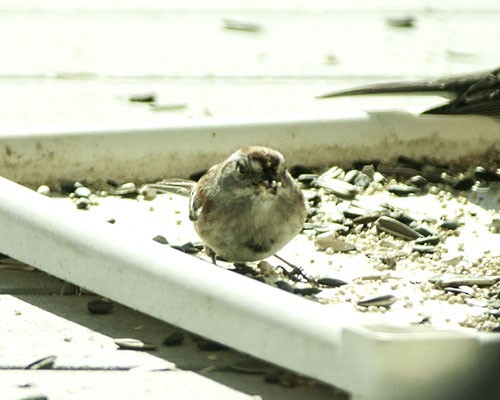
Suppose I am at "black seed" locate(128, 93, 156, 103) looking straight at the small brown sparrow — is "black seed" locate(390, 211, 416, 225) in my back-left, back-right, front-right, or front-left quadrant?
front-left

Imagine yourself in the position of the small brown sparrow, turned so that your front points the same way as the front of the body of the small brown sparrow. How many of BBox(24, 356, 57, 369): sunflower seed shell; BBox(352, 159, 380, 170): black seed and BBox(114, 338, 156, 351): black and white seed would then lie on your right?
2

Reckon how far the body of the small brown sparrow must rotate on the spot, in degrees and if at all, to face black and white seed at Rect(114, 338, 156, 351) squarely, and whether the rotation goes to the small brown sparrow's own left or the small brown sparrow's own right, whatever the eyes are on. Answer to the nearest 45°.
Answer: approximately 90° to the small brown sparrow's own right

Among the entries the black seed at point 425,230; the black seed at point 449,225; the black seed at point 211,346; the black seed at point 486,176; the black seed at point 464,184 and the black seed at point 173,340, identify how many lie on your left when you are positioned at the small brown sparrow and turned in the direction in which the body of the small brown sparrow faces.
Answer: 4

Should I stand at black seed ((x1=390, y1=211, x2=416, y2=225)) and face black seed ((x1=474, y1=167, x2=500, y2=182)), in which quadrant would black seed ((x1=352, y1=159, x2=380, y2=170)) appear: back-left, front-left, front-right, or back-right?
front-left

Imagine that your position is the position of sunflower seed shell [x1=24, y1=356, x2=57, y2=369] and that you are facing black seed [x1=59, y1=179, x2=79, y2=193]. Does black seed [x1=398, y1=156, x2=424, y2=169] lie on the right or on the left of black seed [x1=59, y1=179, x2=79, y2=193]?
right

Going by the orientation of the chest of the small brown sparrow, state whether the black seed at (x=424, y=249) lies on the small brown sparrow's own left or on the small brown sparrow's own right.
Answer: on the small brown sparrow's own left

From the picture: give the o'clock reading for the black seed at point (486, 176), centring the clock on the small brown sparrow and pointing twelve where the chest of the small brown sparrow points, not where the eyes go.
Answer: The black seed is roughly at 9 o'clock from the small brown sparrow.

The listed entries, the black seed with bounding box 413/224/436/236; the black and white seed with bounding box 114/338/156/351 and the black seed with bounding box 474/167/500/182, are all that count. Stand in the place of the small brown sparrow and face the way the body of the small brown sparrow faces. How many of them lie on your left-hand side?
2

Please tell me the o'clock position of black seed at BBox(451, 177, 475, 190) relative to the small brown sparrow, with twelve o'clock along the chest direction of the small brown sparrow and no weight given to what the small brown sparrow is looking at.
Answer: The black seed is roughly at 9 o'clock from the small brown sparrow.

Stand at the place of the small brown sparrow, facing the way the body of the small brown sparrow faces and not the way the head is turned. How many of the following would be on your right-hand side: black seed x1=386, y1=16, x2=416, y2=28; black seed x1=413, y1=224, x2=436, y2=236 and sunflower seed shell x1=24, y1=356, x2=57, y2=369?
1

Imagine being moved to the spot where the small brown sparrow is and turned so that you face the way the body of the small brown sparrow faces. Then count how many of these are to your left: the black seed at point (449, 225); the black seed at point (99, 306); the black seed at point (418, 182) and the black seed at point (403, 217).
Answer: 3

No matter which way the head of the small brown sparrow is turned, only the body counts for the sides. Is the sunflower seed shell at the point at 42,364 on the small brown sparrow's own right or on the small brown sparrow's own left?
on the small brown sparrow's own right

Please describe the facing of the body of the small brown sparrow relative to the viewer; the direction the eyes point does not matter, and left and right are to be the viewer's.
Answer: facing the viewer and to the right of the viewer

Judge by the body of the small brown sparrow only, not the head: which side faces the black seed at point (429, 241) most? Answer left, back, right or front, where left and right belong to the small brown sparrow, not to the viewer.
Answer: left
